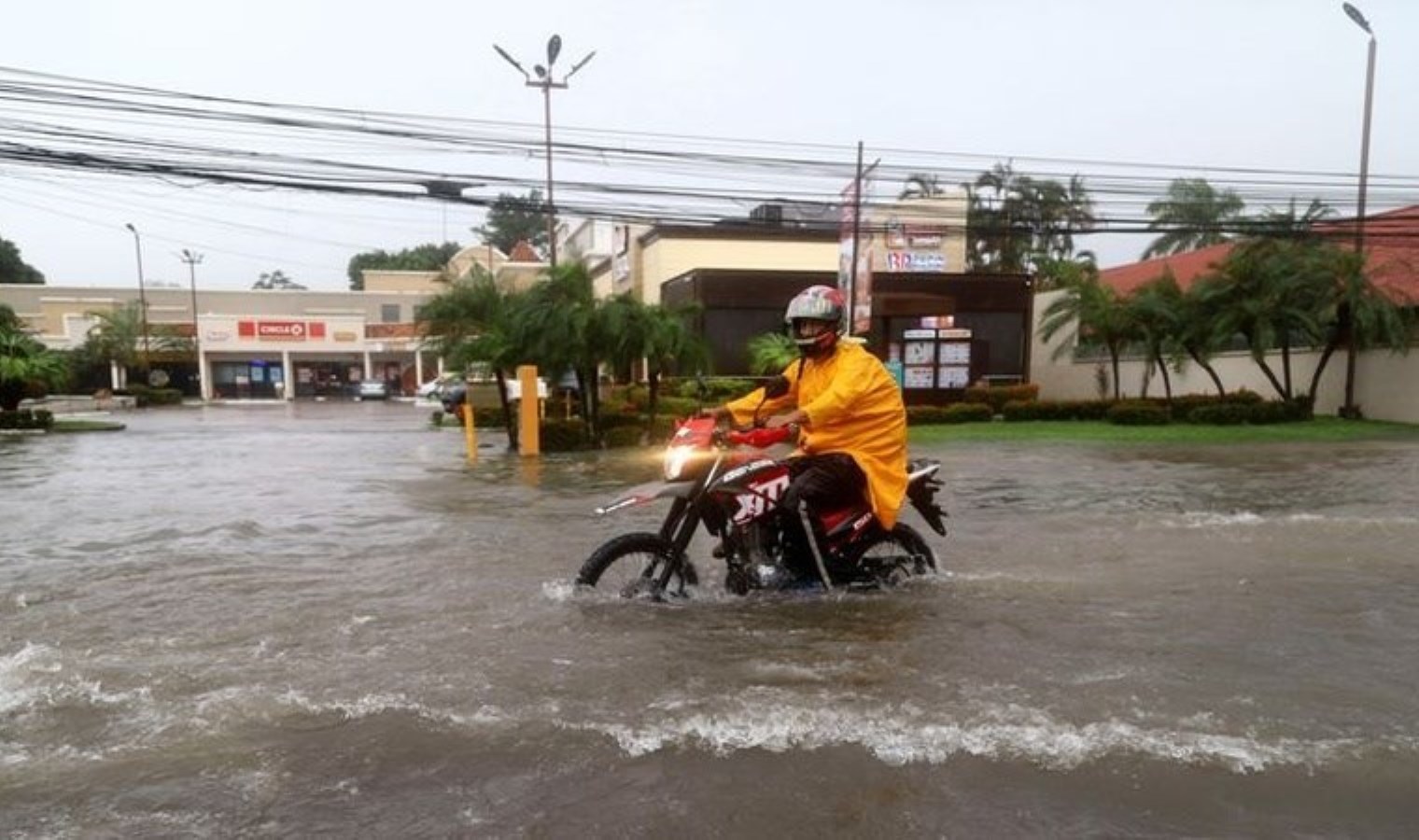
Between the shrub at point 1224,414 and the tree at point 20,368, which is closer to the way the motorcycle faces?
the tree

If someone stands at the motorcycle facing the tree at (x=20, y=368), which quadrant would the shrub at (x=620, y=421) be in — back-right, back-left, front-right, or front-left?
front-right

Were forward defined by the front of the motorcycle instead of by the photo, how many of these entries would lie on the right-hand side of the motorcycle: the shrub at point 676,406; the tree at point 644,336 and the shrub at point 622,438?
3

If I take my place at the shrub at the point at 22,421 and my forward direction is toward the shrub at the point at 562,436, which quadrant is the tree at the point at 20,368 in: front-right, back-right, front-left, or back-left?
back-left

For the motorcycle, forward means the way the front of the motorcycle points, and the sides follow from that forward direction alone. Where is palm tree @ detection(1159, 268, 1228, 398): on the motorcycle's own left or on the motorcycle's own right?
on the motorcycle's own right

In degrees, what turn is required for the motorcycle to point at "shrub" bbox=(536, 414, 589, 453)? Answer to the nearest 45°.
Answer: approximately 90° to its right

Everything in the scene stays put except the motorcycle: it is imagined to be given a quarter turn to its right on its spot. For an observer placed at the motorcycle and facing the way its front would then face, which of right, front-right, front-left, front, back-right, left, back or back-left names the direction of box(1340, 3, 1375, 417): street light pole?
front-right

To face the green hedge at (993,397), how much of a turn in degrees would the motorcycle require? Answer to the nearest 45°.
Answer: approximately 90° to its right

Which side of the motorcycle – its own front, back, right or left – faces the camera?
left

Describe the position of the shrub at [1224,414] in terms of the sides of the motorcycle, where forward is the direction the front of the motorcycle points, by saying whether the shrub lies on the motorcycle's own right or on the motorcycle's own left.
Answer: on the motorcycle's own right

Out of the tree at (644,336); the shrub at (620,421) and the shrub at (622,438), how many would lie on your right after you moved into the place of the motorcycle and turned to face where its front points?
3

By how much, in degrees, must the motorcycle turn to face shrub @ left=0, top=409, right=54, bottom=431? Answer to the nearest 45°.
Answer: approximately 45° to its right

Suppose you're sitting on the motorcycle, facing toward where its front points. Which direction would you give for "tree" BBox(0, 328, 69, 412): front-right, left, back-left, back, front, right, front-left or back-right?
front-right

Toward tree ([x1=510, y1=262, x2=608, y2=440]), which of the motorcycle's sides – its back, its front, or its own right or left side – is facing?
right

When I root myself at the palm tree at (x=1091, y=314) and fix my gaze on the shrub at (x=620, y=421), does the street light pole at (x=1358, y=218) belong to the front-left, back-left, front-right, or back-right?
back-left
